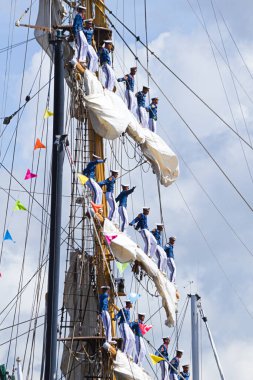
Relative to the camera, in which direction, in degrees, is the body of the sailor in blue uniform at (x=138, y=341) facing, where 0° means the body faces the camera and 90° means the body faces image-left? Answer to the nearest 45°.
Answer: approximately 315°

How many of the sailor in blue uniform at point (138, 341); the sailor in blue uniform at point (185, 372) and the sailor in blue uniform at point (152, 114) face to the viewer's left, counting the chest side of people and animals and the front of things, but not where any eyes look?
0

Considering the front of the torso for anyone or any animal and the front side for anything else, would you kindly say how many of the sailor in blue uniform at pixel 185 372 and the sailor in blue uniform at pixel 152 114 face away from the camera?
0

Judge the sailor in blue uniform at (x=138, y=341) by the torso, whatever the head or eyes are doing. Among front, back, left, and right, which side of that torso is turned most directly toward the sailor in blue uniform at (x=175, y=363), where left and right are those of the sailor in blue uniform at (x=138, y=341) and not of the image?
left

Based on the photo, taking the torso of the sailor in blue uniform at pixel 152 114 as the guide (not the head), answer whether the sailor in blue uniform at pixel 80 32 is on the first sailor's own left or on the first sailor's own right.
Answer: on the first sailor's own right

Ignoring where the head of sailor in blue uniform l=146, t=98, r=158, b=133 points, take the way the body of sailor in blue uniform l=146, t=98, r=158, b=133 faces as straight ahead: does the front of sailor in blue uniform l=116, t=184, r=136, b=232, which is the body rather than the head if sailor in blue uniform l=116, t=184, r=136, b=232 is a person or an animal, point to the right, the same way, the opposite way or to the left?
the same way

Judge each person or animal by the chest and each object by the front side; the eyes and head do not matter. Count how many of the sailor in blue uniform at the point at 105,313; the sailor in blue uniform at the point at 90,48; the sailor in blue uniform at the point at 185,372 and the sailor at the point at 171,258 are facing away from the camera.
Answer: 0

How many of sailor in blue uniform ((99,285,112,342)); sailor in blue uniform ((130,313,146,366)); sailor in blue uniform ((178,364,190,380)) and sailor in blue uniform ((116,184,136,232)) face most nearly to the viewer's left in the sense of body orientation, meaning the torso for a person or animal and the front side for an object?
0

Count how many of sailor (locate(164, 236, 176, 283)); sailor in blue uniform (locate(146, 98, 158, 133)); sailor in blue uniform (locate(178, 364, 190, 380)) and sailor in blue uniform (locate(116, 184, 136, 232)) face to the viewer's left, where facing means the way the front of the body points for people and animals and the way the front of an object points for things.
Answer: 0

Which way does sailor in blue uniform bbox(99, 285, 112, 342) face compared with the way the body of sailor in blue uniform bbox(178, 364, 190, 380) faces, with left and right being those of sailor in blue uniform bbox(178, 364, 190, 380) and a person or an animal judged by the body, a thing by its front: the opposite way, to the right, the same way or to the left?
the same way

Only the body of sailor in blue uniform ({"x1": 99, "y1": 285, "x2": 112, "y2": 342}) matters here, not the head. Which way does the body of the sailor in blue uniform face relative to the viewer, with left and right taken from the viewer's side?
facing the viewer and to the right of the viewer

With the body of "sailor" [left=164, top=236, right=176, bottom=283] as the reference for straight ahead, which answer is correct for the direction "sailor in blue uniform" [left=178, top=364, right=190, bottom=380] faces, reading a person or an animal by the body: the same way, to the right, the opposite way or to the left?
the same way

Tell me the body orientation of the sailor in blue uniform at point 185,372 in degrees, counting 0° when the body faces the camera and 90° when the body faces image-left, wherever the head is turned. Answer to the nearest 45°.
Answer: approximately 315°
